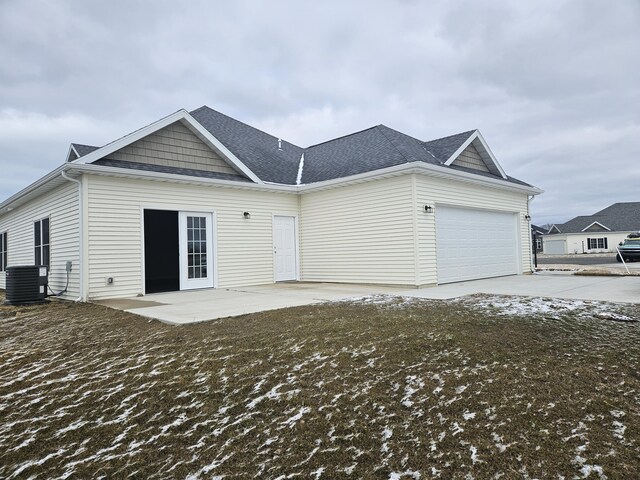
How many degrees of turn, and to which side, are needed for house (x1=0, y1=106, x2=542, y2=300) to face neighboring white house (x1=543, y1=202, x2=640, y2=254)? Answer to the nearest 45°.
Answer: approximately 90° to its left

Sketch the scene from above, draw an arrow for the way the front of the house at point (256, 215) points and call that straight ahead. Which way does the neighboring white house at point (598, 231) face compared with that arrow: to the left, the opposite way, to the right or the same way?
to the right

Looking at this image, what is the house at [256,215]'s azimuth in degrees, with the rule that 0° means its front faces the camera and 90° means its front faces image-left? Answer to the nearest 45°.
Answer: approximately 315°

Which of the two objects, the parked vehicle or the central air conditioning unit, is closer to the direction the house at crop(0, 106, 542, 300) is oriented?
the parked vehicle

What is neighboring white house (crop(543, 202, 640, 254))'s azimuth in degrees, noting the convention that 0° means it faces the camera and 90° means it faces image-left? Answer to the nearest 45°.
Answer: approximately 0°

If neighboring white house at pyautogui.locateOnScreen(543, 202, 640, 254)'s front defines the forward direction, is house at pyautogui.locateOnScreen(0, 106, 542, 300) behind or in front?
in front
